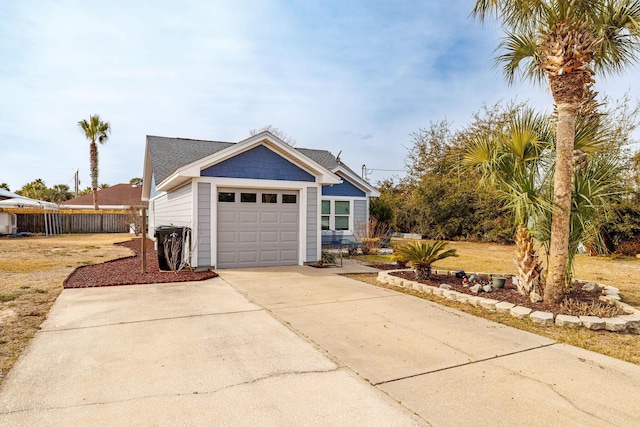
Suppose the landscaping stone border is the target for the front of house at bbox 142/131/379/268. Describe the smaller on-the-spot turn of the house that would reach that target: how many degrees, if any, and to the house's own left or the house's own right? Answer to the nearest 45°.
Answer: approximately 45° to the house's own left

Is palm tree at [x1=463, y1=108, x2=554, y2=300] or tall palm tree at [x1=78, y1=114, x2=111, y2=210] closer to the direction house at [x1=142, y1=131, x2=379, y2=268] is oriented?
the palm tree

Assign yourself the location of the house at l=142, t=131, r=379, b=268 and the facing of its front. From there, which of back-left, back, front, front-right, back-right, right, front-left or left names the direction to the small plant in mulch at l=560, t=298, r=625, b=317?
front-left

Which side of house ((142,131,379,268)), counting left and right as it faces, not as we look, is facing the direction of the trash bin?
right

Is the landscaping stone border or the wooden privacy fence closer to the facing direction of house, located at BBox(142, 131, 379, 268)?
the landscaping stone border

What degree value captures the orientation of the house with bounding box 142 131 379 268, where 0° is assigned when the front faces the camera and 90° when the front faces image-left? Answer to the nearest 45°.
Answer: approximately 0°

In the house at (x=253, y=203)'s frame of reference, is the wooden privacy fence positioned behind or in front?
behind

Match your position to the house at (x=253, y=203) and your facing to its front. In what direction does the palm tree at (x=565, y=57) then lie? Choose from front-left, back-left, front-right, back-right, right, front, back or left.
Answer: front-left

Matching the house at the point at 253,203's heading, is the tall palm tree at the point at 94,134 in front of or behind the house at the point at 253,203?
behind
